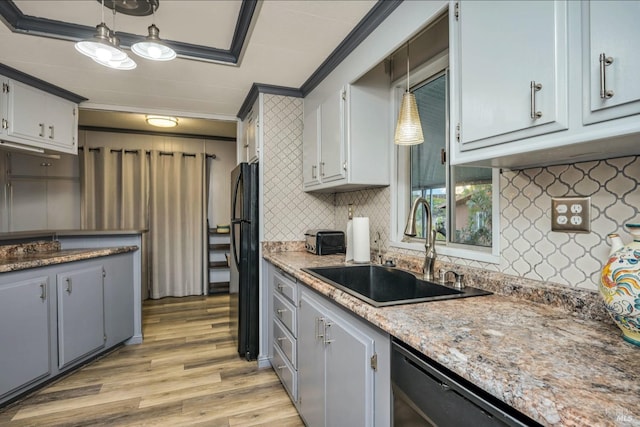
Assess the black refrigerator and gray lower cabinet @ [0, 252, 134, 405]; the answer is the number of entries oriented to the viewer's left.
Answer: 1

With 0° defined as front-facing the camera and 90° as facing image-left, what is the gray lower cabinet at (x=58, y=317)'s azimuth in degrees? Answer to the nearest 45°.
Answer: approximately 315°

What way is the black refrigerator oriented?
to the viewer's left

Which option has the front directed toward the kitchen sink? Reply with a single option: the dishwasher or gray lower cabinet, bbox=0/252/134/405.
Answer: the gray lower cabinet

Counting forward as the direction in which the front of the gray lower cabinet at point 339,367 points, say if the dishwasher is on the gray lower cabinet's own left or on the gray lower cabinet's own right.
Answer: on the gray lower cabinet's own left

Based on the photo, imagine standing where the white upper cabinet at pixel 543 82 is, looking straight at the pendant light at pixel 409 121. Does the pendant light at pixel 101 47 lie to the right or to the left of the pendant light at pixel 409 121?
left

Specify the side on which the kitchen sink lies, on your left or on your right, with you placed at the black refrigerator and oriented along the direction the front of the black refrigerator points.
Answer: on your left

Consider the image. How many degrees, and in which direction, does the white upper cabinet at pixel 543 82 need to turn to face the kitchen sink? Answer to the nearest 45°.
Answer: approximately 90° to its right

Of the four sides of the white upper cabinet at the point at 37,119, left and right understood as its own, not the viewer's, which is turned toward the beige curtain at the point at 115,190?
left
